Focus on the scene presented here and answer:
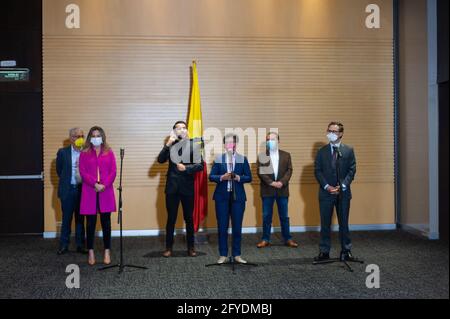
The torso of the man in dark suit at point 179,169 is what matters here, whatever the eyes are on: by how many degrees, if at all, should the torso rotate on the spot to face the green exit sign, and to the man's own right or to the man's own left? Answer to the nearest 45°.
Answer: approximately 135° to the man's own right

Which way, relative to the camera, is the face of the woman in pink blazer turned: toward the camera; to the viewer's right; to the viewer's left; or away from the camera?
toward the camera

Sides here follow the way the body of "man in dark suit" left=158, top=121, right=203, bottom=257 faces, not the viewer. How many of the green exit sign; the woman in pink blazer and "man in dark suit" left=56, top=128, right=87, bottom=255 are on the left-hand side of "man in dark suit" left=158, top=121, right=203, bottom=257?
0

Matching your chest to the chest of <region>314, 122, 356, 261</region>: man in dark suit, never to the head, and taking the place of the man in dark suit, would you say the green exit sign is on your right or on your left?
on your right

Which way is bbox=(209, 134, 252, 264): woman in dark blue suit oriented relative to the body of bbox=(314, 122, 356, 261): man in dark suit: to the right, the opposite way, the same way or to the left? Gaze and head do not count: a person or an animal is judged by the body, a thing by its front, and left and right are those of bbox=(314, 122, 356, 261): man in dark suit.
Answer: the same way

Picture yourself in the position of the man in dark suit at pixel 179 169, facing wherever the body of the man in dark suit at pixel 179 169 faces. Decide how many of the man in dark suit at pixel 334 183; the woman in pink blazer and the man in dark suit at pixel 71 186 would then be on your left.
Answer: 1

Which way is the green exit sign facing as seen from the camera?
toward the camera

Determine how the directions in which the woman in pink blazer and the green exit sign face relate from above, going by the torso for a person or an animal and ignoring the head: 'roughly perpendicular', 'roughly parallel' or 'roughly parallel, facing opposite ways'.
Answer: roughly parallel

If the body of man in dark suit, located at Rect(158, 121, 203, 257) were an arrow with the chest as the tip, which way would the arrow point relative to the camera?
toward the camera

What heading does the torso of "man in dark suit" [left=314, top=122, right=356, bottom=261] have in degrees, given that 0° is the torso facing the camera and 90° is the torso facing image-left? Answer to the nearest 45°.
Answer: approximately 0°

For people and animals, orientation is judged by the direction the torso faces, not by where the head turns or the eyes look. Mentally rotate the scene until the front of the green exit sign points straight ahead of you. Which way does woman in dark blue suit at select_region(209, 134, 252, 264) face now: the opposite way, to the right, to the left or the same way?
the same way

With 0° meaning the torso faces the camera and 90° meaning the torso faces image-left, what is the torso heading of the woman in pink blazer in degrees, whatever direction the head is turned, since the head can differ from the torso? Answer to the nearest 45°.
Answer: approximately 0°

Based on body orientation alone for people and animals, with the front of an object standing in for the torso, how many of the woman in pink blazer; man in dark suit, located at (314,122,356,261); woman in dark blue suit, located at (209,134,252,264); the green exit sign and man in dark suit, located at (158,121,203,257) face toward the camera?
5

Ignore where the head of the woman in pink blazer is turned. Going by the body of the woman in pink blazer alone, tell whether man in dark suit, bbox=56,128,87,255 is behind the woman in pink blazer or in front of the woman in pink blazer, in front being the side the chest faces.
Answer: behind
